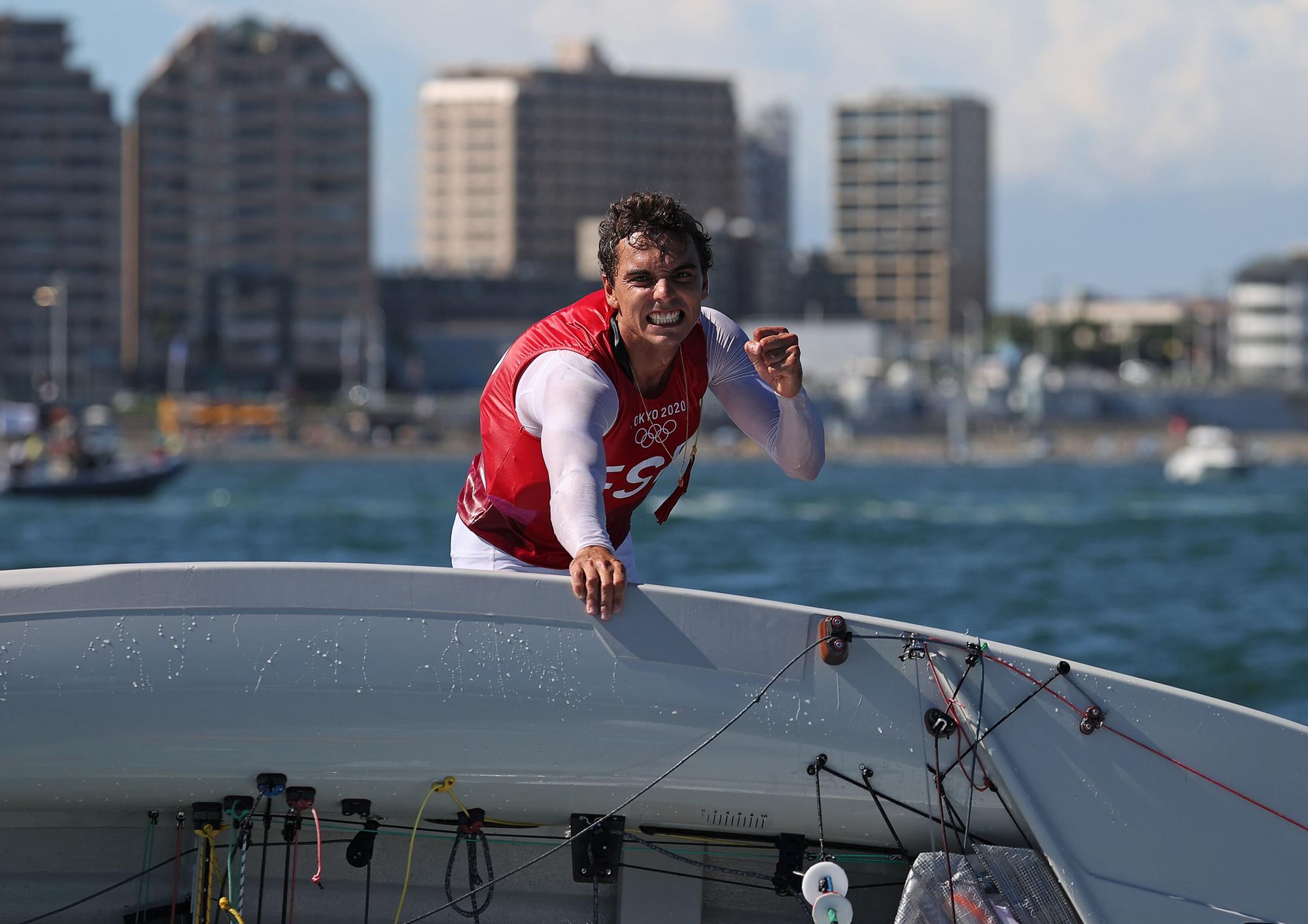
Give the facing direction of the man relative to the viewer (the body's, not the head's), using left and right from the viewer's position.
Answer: facing the viewer and to the right of the viewer

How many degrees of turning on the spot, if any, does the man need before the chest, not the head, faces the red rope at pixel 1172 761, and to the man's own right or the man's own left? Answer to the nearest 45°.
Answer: approximately 45° to the man's own left
